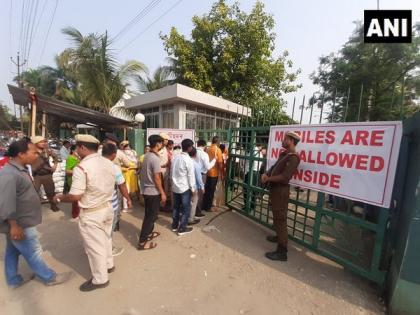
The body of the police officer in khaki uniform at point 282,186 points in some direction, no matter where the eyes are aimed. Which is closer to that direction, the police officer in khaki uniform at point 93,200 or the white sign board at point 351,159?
the police officer in khaki uniform

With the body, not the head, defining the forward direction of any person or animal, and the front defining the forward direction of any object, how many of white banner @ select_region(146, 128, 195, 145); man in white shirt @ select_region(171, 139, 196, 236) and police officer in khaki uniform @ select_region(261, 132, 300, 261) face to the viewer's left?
1

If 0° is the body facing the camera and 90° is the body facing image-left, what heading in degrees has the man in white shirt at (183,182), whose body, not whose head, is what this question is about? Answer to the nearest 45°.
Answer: approximately 225°

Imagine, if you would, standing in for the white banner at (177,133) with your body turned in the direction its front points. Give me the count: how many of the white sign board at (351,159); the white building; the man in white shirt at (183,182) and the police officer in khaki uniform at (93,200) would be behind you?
1

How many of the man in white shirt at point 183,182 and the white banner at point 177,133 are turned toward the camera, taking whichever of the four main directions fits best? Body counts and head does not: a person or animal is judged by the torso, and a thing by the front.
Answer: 1

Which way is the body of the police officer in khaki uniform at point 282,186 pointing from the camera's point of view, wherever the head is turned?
to the viewer's left

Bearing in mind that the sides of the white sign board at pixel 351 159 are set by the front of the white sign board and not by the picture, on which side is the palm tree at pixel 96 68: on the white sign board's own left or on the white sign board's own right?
on the white sign board's own right

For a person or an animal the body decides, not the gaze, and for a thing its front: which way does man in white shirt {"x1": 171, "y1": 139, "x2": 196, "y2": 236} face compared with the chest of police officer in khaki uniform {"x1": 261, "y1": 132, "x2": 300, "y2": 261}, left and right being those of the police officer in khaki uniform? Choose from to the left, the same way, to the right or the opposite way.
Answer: to the right

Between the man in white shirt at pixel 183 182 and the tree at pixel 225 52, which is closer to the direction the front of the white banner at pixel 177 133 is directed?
the man in white shirt

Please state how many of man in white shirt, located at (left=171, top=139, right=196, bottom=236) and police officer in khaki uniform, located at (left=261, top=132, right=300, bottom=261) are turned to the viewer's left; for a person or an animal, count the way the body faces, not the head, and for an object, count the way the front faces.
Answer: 1

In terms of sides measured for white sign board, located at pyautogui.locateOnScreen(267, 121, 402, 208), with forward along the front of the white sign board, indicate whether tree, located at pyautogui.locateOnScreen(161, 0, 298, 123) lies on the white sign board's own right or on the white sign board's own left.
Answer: on the white sign board's own right

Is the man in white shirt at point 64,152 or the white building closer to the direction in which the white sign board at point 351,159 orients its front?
the man in white shirt

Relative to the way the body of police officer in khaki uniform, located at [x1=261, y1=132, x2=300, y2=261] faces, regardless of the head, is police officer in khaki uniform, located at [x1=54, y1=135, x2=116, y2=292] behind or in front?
in front

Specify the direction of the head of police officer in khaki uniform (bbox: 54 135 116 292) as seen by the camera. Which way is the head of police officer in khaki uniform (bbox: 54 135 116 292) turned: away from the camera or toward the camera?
away from the camera

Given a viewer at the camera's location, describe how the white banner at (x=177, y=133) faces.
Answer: facing the viewer

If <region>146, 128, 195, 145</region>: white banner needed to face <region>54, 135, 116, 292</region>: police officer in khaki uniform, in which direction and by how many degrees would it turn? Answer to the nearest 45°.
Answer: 0° — it already faces them
